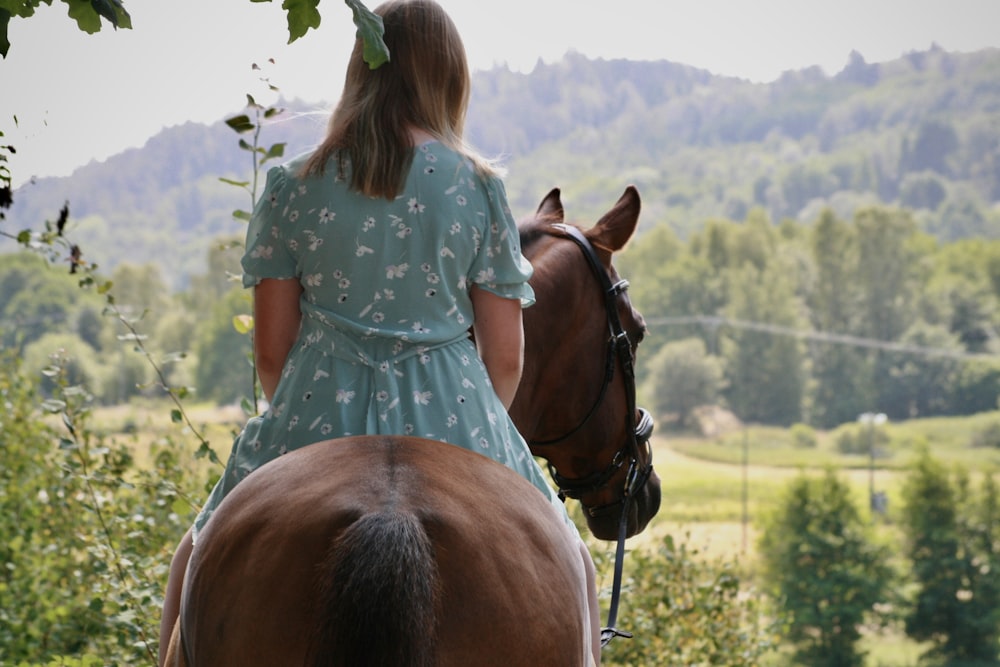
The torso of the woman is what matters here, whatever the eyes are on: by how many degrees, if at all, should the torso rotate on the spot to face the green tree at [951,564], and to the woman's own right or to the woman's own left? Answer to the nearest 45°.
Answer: approximately 45° to the woman's own right

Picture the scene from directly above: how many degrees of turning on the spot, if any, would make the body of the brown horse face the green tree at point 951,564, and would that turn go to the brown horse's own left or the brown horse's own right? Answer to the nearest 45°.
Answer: approximately 45° to the brown horse's own right

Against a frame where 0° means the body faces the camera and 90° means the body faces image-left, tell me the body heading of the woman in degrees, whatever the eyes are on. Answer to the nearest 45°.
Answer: approximately 180°

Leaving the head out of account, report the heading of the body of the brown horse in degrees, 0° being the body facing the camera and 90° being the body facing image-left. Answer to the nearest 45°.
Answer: approximately 180°

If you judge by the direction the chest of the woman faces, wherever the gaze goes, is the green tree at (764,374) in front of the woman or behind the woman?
in front

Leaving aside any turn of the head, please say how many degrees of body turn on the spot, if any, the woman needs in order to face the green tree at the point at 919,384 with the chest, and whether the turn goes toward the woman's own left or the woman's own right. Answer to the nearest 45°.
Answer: approximately 45° to the woman's own right

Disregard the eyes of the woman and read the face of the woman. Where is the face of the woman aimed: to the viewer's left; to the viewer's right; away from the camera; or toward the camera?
away from the camera

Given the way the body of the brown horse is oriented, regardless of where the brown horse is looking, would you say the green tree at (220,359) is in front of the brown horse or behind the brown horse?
in front
